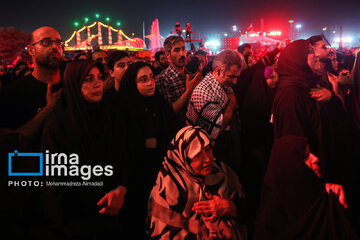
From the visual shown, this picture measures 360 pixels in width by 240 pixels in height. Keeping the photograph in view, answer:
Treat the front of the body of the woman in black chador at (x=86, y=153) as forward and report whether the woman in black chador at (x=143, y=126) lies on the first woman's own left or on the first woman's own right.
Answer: on the first woman's own left

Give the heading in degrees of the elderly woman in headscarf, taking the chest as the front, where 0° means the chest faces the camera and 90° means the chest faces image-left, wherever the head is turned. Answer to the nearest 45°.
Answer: approximately 315°

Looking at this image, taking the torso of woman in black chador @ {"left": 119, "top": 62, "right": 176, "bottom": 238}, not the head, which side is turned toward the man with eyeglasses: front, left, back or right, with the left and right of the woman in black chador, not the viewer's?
right

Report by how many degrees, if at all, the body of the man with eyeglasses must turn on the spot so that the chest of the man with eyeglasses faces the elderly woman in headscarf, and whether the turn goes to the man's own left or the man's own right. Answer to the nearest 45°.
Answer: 0° — they already face them
